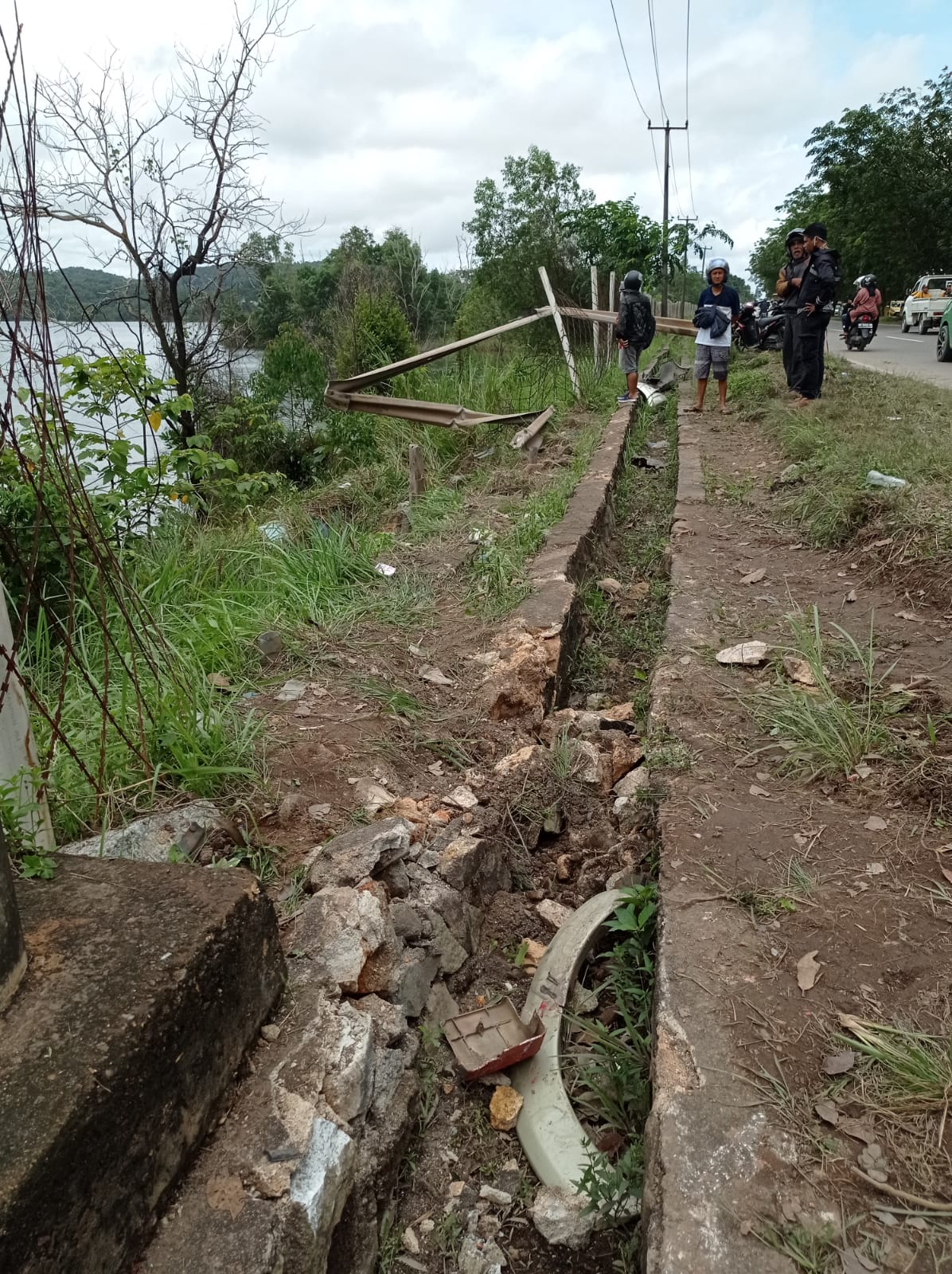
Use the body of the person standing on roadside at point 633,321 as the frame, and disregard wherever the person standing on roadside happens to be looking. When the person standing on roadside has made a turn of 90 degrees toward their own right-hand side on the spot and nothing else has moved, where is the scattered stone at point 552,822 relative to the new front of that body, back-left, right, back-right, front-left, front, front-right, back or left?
back-right

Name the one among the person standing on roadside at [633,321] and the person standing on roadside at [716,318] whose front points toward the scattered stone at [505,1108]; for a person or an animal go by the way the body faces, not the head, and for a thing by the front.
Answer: the person standing on roadside at [716,318]

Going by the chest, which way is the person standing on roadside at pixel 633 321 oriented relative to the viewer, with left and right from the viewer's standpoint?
facing away from the viewer and to the left of the viewer

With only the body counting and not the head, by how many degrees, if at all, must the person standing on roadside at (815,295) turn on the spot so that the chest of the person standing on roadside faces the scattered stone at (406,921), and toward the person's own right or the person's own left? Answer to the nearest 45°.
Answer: approximately 90° to the person's own left

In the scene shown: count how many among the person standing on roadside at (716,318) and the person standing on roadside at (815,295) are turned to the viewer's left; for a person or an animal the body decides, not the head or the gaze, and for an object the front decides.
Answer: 1

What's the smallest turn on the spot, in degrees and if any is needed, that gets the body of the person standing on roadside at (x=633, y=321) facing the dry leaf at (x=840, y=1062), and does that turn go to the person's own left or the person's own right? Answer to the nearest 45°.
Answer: approximately 135° to the person's own left

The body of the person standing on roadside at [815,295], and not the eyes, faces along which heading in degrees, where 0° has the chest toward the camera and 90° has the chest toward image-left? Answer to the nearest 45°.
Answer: approximately 90°

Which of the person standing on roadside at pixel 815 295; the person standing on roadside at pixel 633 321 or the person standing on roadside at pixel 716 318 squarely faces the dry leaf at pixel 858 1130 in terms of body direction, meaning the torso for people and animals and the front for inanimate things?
the person standing on roadside at pixel 716 318

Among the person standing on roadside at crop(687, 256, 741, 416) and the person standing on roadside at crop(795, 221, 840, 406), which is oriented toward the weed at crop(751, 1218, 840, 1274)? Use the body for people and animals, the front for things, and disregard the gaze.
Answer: the person standing on roadside at crop(687, 256, 741, 416)

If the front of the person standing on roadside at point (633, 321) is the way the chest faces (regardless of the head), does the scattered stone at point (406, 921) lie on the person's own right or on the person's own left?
on the person's own left

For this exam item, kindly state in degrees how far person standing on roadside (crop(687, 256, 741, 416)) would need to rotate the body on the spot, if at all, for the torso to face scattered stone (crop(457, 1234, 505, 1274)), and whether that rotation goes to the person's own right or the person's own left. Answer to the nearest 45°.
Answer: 0° — they already face it

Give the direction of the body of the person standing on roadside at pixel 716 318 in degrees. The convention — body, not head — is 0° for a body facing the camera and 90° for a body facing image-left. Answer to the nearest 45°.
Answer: approximately 0°

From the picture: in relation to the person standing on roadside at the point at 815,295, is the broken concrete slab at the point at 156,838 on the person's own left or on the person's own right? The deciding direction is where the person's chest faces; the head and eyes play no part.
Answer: on the person's own left

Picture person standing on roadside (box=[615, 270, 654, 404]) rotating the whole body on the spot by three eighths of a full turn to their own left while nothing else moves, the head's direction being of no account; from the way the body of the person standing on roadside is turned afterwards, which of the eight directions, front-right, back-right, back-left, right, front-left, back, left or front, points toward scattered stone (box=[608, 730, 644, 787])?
front

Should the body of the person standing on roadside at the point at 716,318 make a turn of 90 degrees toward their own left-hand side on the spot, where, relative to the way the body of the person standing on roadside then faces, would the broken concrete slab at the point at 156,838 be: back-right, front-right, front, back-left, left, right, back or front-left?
right

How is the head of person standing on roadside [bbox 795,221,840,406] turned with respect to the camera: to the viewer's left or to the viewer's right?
to the viewer's left
